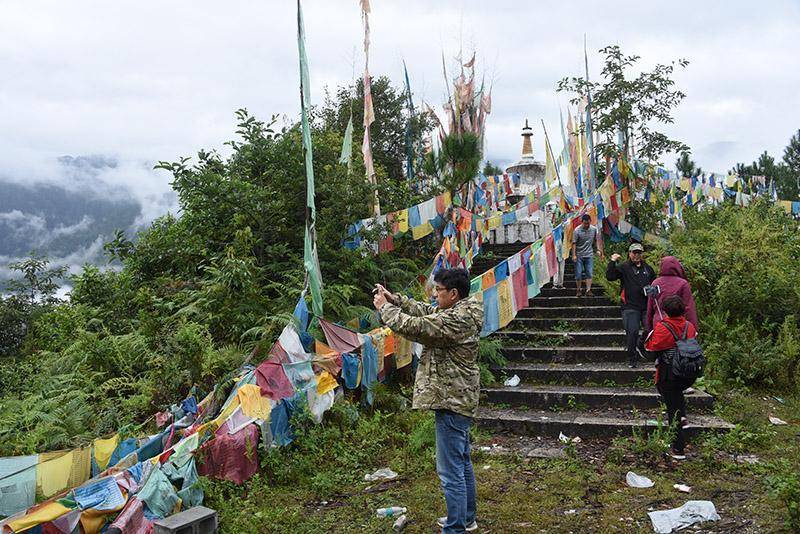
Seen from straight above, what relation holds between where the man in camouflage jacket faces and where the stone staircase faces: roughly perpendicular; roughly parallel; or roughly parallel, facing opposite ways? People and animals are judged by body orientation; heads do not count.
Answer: roughly perpendicular

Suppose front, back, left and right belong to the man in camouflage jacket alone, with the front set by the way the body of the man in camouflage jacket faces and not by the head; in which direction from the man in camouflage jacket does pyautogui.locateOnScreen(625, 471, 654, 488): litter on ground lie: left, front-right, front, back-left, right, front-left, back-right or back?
back-right

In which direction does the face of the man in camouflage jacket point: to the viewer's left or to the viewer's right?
to the viewer's left

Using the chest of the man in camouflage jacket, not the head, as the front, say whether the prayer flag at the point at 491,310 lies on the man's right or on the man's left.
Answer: on the man's right

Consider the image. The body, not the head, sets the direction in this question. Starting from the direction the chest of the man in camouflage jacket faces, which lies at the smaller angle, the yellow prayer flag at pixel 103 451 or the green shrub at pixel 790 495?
the yellow prayer flag

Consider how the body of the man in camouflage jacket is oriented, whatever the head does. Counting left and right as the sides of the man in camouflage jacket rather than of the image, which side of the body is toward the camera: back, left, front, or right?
left

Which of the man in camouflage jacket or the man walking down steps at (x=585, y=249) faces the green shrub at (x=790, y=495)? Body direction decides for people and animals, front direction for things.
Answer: the man walking down steps

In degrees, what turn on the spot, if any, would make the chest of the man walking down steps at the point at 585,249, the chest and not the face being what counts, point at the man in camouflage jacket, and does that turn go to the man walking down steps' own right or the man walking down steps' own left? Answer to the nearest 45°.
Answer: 0° — they already face them

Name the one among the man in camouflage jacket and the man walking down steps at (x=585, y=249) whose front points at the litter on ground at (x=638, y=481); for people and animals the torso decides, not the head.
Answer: the man walking down steps

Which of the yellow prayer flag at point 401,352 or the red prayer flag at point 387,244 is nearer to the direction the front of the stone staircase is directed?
the yellow prayer flag

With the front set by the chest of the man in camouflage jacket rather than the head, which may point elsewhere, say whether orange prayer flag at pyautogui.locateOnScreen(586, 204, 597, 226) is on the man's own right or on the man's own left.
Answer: on the man's own right

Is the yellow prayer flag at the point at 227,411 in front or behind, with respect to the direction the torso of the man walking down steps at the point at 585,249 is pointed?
in front

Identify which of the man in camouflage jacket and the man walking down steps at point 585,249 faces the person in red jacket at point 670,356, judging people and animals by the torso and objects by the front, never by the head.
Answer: the man walking down steps

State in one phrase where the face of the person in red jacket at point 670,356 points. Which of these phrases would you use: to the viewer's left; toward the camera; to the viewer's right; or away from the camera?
away from the camera

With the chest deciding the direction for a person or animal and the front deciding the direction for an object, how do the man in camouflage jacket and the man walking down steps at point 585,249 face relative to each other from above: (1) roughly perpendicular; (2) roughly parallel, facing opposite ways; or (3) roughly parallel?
roughly perpendicular

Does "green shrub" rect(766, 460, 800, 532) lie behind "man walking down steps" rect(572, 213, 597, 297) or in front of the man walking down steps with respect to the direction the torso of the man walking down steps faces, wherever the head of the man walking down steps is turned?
in front
